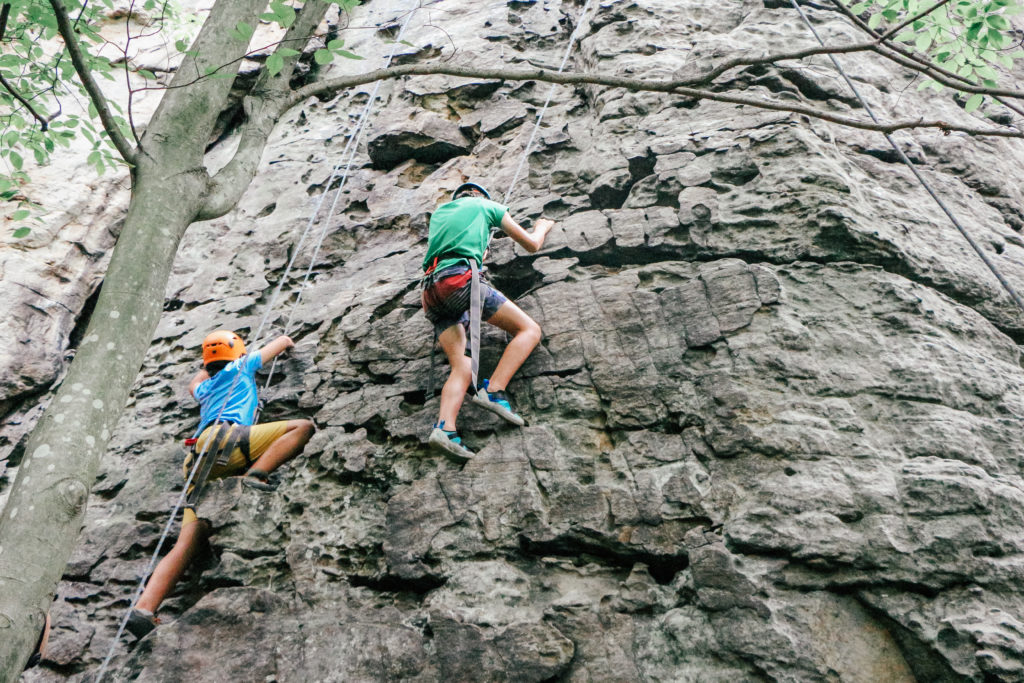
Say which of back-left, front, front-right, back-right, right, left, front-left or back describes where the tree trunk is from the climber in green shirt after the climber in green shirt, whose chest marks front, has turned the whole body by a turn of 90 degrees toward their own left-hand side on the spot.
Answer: left

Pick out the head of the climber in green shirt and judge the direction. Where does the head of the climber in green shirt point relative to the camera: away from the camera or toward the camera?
away from the camera

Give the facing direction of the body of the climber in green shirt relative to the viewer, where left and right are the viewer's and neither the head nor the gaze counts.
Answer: facing away from the viewer and to the right of the viewer
